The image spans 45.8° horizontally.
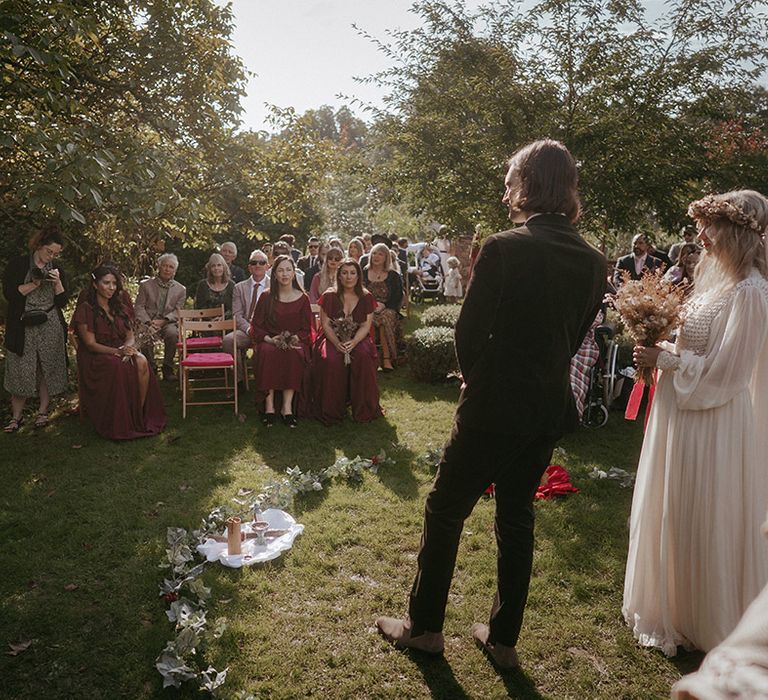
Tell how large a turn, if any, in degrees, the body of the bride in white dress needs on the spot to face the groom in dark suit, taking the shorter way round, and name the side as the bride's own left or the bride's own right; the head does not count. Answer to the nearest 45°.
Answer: approximately 45° to the bride's own left

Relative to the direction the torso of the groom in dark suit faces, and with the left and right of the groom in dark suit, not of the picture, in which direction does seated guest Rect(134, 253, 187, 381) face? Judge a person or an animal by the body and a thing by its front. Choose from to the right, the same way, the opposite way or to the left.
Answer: the opposite way

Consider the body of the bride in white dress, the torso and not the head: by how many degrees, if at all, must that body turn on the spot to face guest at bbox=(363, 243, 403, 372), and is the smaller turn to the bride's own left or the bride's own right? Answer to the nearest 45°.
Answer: approximately 45° to the bride's own right

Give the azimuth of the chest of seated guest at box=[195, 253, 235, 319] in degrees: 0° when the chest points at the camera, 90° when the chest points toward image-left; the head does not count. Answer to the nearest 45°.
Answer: approximately 0°

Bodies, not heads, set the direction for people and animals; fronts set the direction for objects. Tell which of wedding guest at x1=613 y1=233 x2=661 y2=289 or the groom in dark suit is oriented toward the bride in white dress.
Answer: the wedding guest

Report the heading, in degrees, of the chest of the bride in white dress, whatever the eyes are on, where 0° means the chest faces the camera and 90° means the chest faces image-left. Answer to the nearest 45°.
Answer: approximately 90°

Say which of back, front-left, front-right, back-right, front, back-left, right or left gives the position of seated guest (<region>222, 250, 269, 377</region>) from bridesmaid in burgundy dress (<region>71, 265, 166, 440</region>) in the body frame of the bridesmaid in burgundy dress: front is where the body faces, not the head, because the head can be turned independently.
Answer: left
